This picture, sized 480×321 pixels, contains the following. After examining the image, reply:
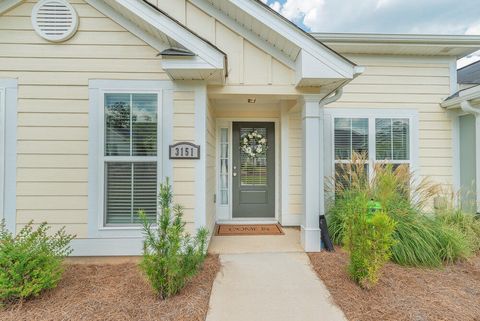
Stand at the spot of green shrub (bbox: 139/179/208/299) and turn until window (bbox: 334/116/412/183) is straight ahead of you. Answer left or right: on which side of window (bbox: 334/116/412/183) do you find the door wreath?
left

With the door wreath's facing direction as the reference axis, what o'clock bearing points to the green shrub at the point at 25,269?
The green shrub is roughly at 1 o'clock from the door wreath.

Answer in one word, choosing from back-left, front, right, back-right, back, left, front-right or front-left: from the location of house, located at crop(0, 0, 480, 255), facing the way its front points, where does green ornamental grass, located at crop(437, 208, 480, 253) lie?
left

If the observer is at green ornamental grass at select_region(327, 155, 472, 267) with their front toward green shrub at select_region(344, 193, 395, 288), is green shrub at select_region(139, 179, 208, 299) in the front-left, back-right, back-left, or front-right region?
front-right

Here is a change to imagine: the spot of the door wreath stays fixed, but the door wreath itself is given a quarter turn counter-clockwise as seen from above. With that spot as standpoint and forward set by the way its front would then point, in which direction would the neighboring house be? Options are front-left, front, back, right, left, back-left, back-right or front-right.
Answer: front

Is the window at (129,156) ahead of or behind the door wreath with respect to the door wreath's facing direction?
ahead

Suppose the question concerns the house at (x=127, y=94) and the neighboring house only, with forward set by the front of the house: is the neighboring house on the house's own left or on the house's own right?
on the house's own left

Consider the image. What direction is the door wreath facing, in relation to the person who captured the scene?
facing the viewer

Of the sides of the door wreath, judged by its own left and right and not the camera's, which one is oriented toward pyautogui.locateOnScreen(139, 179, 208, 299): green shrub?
front

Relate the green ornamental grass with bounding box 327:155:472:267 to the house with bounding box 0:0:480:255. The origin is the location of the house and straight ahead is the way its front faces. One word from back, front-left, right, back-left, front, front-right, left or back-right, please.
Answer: left

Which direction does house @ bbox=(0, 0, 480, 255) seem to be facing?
toward the camera
